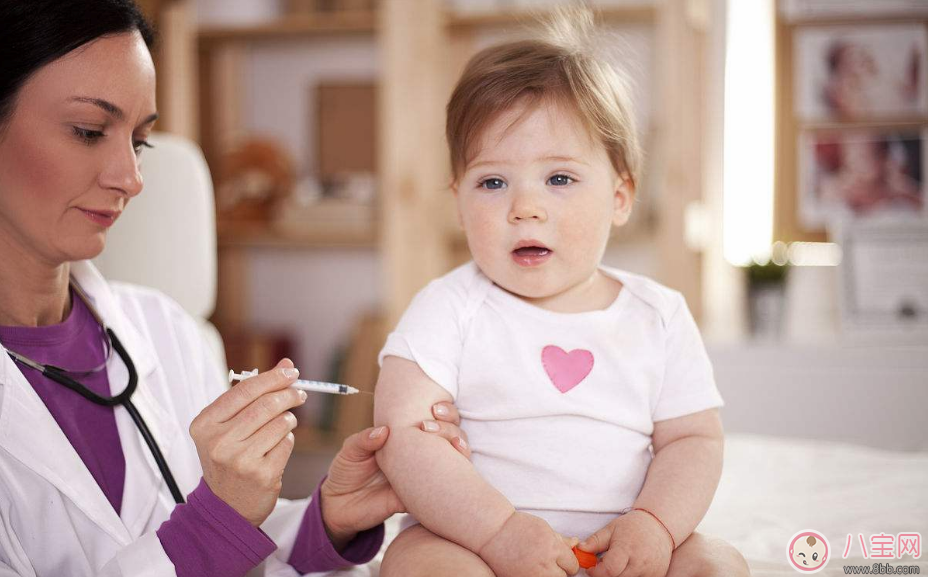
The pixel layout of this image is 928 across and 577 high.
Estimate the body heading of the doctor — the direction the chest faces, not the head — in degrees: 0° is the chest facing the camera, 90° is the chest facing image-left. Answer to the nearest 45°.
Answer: approximately 315°

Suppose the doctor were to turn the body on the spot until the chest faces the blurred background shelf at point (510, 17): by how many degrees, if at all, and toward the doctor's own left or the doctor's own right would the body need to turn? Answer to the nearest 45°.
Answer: approximately 90° to the doctor's own left

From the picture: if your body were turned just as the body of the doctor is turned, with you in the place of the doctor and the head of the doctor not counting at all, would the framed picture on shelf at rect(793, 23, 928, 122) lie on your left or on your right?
on your left

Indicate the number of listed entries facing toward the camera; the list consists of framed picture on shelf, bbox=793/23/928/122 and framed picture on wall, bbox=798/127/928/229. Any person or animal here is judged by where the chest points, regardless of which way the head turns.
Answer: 2

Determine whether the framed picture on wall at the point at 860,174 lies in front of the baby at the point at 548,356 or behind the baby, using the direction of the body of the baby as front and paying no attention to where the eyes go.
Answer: behind

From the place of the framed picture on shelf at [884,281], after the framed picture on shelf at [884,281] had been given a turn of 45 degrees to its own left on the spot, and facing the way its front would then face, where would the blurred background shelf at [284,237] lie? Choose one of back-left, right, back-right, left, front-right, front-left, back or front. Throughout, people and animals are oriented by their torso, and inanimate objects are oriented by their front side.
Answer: back-right
